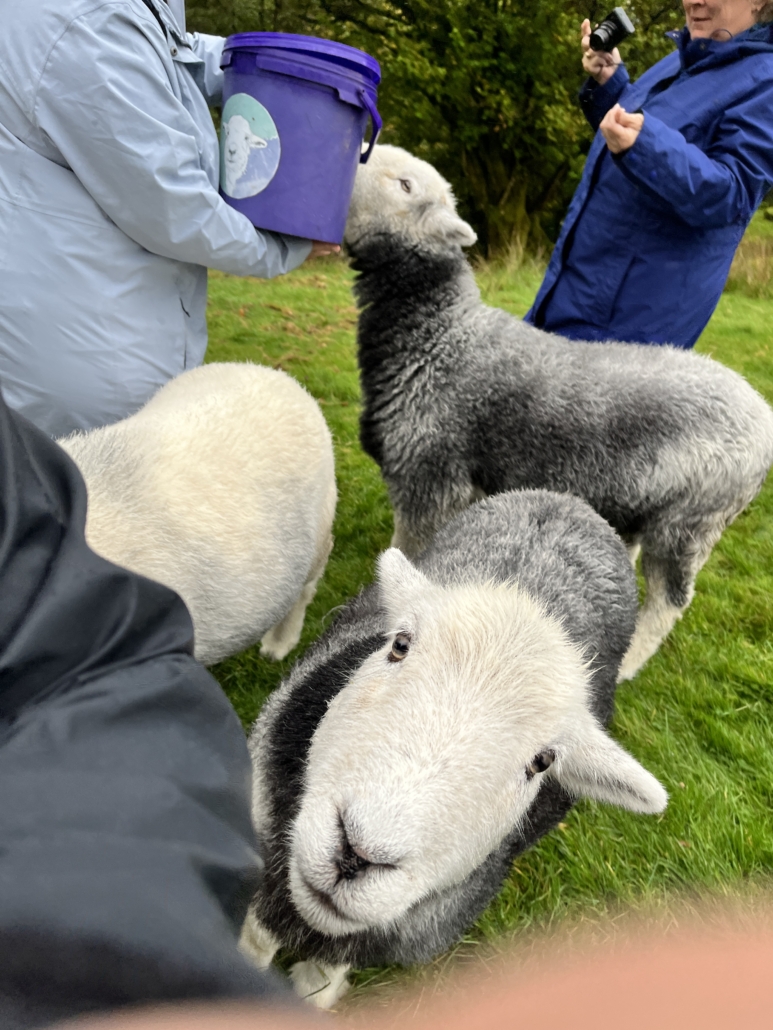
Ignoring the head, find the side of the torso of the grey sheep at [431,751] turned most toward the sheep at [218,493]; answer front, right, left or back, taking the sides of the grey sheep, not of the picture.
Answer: right

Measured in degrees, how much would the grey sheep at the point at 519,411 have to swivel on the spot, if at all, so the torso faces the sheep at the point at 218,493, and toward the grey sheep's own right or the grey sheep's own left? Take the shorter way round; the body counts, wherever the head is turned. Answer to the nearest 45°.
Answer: approximately 45° to the grey sheep's own left

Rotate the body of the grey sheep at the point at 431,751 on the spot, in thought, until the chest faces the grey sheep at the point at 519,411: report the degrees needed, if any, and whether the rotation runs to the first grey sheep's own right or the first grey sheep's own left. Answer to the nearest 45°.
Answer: approximately 135° to the first grey sheep's own right

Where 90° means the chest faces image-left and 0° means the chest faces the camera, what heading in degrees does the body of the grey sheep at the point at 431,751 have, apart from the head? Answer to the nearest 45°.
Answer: approximately 45°

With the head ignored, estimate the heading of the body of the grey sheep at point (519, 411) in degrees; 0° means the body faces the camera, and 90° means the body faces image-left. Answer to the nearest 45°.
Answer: approximately 90°

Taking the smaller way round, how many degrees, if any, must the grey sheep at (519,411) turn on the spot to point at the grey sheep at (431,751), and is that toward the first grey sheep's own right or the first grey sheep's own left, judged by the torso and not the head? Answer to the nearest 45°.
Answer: approximately 90° to the first grey sheep's own left
